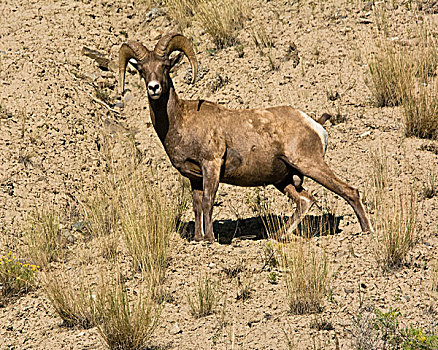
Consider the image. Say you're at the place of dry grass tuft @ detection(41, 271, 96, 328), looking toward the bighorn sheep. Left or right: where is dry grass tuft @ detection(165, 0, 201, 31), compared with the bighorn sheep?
left

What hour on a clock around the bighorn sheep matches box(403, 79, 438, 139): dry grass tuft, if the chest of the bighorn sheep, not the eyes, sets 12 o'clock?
The dry grass tuft is roughly at 5 o'clock from the bighorn sheep.

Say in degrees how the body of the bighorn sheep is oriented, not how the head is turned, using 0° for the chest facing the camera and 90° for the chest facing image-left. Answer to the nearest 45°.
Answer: approximately 90°

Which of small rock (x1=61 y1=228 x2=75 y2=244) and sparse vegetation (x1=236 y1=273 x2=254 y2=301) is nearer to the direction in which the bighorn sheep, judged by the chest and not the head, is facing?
the small rock

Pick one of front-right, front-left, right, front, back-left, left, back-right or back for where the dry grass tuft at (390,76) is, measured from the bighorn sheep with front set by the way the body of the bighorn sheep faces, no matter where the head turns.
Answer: back-right

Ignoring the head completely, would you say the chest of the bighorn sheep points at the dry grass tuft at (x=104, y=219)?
yes

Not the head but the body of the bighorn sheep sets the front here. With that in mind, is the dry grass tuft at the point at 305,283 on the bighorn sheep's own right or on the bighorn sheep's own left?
on the bighorn sheep's own left

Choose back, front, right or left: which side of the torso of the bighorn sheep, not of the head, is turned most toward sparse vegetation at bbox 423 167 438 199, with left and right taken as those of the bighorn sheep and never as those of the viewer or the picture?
back

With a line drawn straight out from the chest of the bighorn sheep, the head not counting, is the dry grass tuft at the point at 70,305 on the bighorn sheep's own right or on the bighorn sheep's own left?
on the bighorn sheep's own left

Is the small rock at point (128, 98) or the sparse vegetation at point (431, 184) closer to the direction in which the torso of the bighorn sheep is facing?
the small rock

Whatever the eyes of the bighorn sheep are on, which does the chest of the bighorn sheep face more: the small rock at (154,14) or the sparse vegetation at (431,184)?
the small rock

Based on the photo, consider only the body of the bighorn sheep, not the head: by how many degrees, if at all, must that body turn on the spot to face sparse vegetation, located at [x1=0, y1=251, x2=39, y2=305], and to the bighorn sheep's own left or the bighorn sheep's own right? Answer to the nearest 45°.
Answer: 0° — it already faces it

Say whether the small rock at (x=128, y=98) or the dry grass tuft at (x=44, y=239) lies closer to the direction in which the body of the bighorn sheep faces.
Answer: the dry grass tuft
